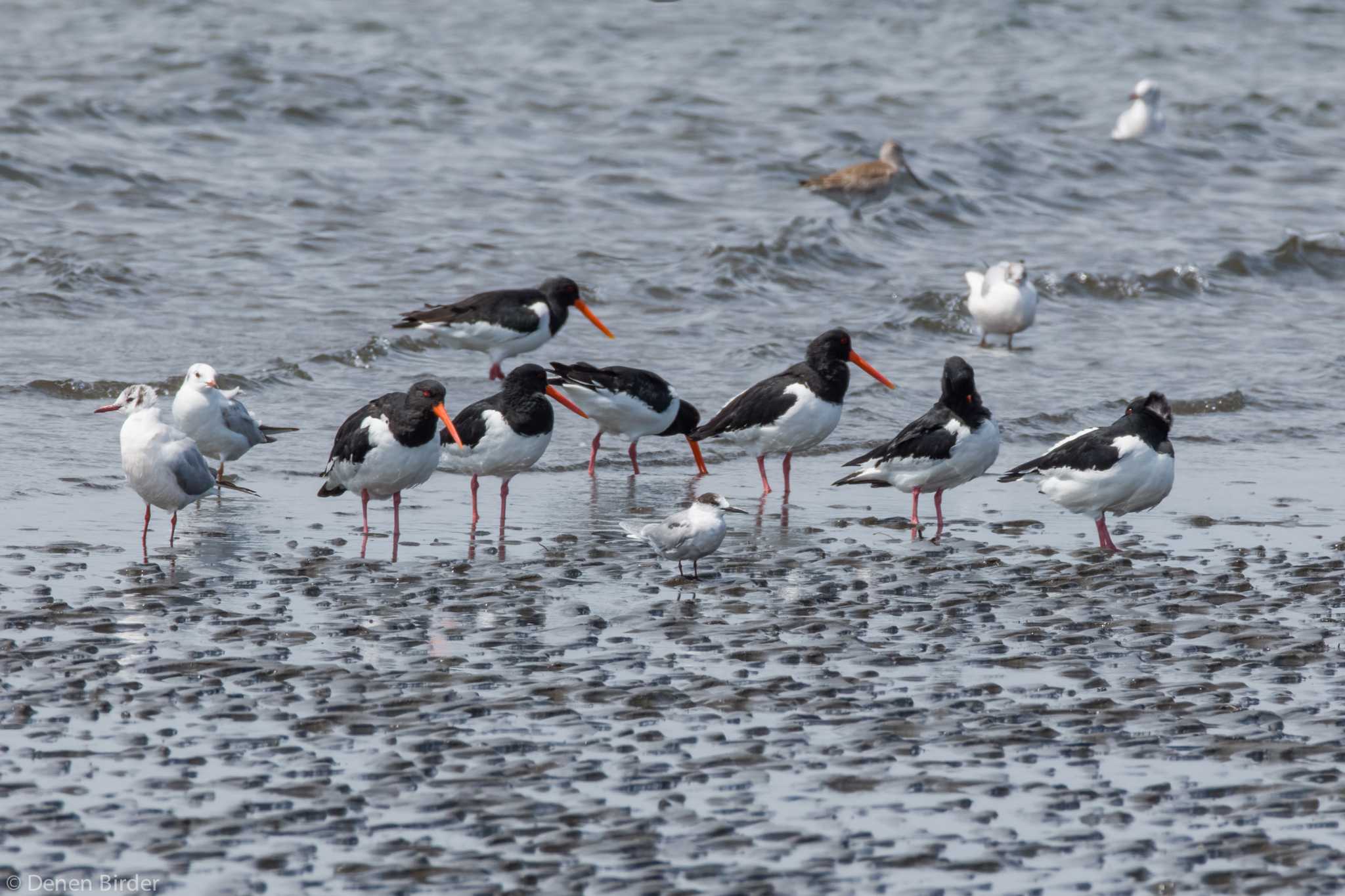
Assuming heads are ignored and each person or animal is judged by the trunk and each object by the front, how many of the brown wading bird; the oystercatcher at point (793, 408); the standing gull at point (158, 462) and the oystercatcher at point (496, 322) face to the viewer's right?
3

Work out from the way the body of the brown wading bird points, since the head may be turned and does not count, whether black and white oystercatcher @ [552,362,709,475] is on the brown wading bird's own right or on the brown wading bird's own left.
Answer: on the brown wading bird's own right

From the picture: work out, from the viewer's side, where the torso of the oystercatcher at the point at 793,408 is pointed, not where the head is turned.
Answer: to the viewer's right

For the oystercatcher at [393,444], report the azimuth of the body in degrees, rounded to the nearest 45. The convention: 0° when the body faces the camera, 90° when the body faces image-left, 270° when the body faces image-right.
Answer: approximately 315°

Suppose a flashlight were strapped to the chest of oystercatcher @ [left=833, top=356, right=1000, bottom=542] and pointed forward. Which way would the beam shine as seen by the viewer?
to the viewer's right

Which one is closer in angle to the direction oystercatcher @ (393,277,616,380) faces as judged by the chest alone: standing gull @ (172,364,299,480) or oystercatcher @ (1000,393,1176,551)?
the oystercatcher

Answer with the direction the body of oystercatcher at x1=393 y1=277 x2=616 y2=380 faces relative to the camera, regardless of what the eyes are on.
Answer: to the viewer's right

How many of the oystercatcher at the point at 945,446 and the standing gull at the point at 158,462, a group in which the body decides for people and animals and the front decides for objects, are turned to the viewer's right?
1

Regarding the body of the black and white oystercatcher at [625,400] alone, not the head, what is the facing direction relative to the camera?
to the viewer's right

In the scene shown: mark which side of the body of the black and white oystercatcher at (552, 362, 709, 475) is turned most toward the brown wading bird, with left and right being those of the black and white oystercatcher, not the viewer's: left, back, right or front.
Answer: left

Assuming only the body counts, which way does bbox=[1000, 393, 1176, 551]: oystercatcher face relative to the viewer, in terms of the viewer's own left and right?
facing to the right of the viewer
